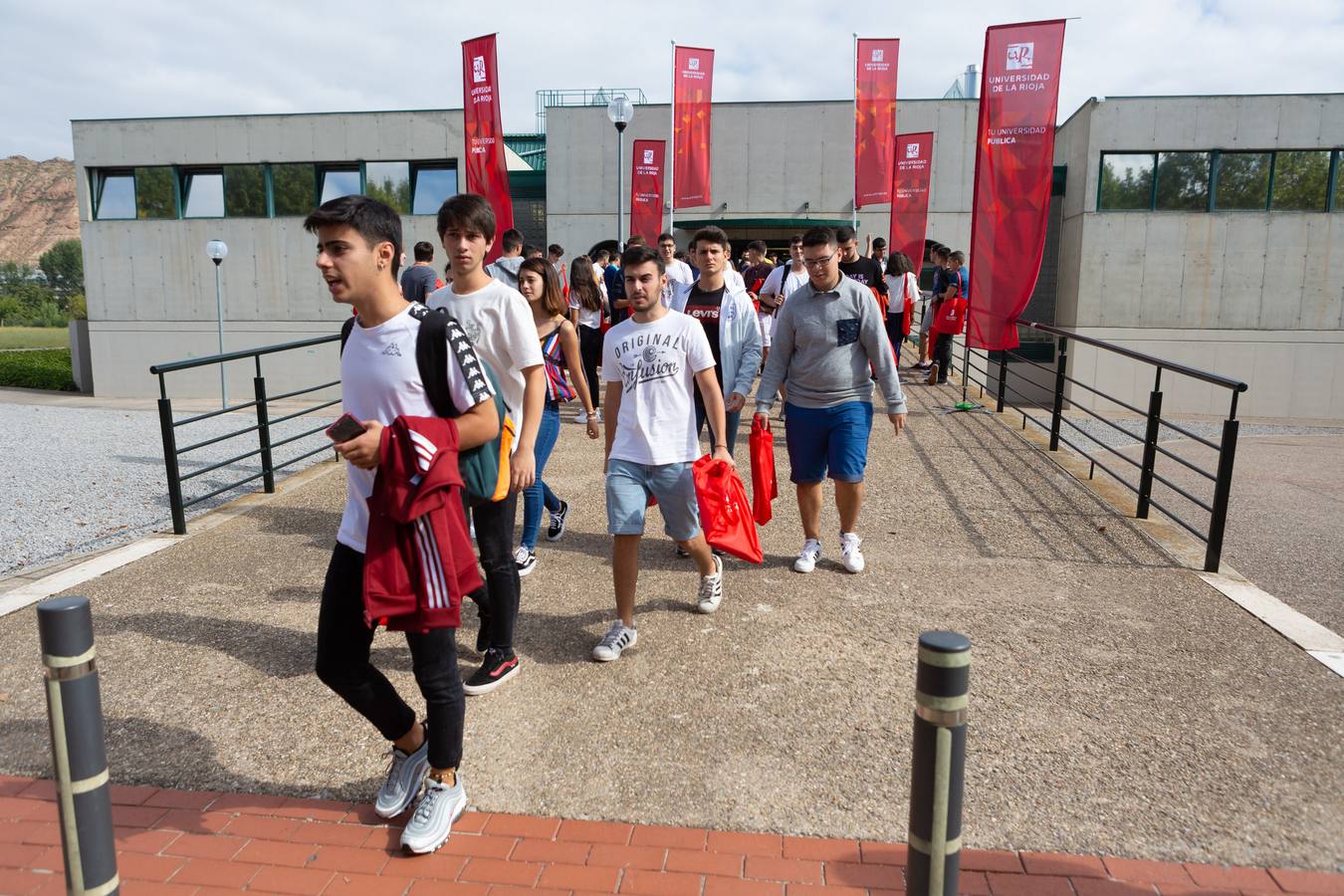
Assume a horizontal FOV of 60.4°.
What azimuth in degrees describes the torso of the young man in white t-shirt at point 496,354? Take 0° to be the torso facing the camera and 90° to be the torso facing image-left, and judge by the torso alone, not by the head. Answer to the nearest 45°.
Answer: approximately 45°

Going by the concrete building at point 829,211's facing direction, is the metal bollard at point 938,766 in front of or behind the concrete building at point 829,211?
in front

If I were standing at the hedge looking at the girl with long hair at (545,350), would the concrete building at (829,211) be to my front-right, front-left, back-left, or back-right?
front-left

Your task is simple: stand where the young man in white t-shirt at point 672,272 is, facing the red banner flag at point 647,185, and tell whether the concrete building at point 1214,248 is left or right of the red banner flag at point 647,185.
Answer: right

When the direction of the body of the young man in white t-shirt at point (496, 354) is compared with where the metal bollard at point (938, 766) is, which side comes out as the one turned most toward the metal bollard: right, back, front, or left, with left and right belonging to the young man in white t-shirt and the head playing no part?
left

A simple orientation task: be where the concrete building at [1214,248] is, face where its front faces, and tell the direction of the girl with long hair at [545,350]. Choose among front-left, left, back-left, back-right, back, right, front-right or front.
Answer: front

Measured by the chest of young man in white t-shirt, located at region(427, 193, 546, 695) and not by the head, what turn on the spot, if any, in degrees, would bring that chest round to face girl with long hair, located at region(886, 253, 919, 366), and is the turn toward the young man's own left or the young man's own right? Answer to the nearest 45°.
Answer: approximately 180°

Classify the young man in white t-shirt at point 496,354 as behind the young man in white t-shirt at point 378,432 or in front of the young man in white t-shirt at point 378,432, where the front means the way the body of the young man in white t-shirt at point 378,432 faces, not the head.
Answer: behind

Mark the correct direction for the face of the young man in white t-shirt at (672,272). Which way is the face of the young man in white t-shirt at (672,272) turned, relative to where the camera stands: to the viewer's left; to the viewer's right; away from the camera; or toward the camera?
toward the camera

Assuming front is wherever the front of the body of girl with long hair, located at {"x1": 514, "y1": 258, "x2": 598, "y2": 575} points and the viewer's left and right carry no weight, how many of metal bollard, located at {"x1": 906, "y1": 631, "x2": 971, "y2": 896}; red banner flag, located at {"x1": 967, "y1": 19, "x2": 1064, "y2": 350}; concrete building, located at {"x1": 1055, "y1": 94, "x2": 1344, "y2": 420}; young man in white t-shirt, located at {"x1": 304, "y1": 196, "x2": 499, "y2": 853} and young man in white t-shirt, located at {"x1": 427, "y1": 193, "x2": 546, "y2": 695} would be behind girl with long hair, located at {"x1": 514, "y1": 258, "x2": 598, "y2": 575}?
2

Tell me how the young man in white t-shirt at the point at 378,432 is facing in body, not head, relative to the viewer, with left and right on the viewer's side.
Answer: facing the viewer and to the left of the viewer

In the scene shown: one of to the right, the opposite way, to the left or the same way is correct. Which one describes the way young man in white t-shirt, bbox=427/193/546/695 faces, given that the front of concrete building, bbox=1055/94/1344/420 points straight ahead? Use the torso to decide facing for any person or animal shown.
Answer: the same way

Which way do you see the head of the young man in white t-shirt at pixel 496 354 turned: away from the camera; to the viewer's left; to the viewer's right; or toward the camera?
toward the camera

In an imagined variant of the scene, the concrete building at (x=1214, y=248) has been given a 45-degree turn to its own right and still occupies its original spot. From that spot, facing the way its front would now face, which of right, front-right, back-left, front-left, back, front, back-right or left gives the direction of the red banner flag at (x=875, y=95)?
front

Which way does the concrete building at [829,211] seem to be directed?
toward the camera

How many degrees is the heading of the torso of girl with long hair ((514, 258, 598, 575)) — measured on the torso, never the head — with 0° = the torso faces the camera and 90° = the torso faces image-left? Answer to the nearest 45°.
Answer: approximately 45°
